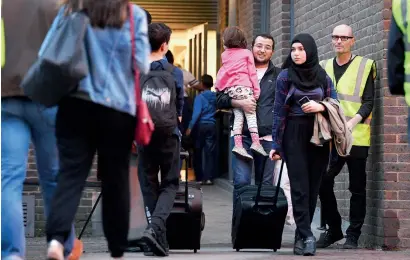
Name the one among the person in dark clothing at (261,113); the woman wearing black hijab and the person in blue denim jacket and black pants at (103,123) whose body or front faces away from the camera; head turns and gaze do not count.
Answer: the person in blue denim jacket and black pants at (103,123)

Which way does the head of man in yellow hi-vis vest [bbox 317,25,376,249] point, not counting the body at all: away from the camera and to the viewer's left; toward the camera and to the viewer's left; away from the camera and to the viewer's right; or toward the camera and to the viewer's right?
toward the camera and to the viewer's left

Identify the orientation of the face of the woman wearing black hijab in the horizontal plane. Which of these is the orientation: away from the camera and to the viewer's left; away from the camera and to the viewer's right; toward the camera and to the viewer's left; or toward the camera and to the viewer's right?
toward the camera and to the viewer's left

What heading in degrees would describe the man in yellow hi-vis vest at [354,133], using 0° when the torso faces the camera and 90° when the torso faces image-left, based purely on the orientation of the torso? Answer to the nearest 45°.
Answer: approximately 45°

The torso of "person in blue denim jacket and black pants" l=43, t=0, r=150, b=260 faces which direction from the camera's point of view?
away from the camera

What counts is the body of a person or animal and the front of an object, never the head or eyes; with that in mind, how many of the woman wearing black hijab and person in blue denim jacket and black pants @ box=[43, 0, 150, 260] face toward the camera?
1

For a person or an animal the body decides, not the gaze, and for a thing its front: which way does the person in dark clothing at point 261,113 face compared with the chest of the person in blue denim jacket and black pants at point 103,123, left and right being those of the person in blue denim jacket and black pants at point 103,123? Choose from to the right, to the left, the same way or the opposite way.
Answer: the opposite way
